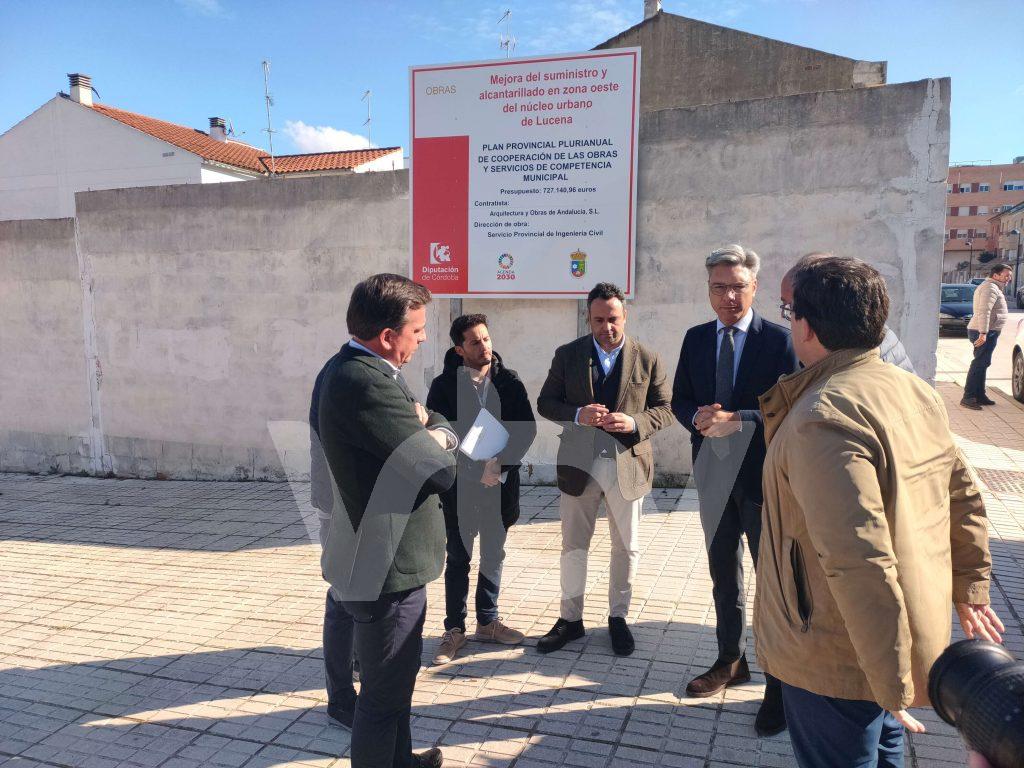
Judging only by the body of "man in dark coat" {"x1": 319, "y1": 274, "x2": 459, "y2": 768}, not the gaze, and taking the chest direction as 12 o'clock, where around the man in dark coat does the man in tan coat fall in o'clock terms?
The man in tan coat is roughly at 1 o'clock from the man in dark coat.

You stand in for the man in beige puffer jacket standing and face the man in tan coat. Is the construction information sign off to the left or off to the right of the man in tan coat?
right

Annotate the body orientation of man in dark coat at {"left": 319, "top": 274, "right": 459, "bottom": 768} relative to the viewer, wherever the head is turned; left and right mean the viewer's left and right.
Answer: facing to the right of the viewer

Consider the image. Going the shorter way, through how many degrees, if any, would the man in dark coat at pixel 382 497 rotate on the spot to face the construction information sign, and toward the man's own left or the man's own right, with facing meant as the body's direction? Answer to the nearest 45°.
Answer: approximately 90° to the man's own left

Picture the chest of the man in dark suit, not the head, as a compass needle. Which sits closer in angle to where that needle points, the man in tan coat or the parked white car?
the man in tan coat

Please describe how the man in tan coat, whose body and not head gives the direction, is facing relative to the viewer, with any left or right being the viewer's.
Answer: facing away from the viewer and to the left of the viewer

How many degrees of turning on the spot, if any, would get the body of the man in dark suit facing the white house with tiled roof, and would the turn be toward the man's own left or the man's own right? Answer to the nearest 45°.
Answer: approximately 90° to the man's own right

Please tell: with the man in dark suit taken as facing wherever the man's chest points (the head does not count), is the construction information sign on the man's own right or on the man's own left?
on the man's own right

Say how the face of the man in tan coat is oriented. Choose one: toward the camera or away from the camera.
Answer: away from the camera
